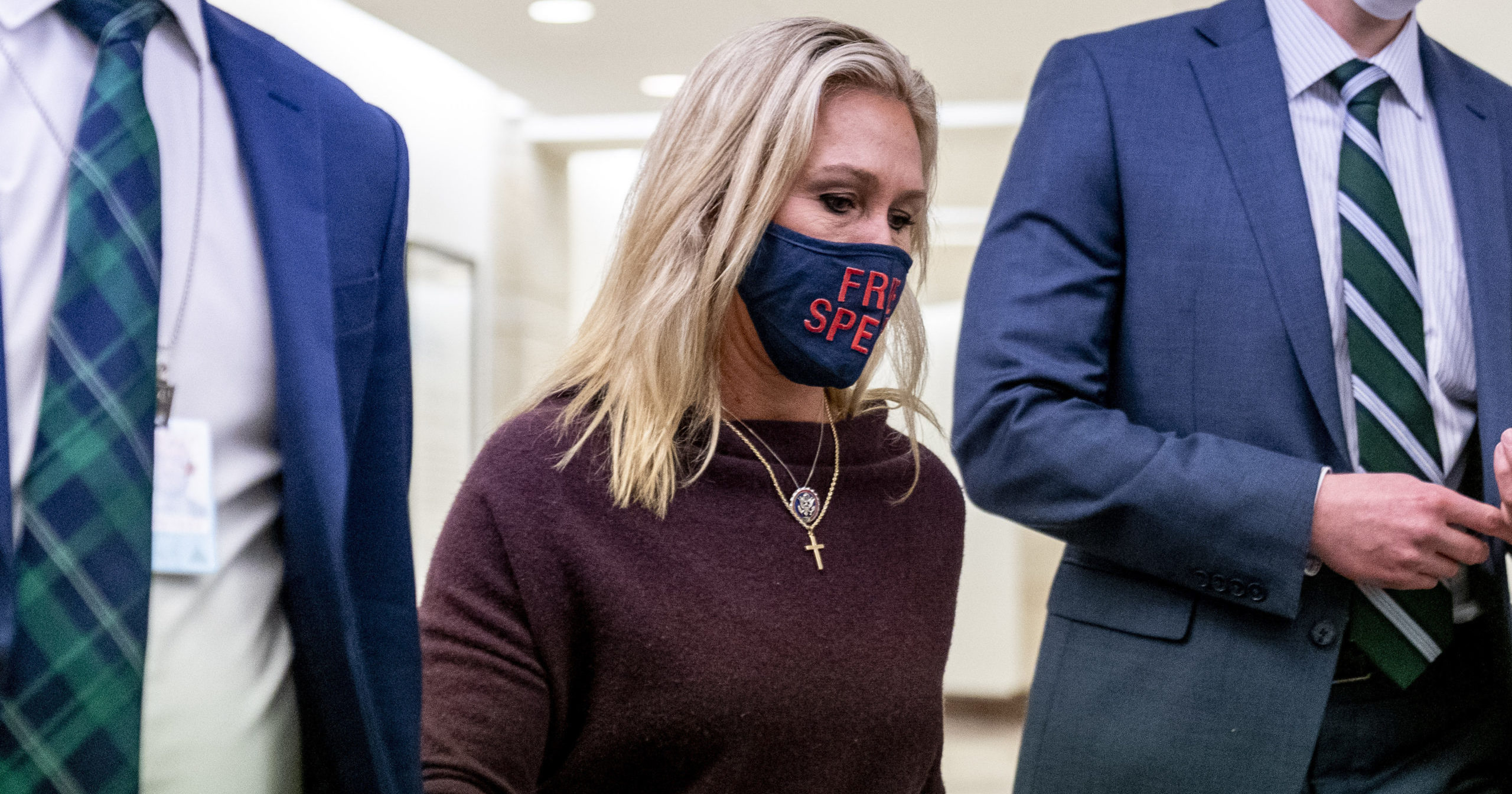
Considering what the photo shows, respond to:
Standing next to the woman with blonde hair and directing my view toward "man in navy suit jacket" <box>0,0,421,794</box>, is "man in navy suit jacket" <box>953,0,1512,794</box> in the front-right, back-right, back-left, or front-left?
back-left

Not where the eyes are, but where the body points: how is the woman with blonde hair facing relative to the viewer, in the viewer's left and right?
facing the viewer and to the right of the viewer

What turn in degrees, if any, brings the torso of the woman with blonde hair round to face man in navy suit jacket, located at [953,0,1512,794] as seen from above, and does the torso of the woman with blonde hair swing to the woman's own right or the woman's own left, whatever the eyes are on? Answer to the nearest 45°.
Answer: approximately 45° to the woman's own left

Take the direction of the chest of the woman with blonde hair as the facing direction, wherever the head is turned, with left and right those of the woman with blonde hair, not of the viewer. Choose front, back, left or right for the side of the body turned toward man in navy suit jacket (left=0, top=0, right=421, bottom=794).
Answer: right
